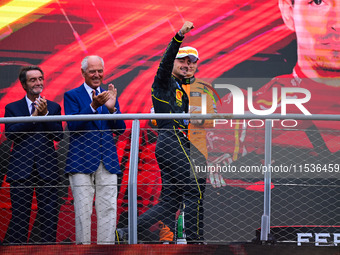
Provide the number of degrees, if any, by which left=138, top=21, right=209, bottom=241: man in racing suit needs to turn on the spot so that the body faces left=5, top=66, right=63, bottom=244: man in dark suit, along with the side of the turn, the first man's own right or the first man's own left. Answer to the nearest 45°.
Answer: approximately 135° to the first man's own right

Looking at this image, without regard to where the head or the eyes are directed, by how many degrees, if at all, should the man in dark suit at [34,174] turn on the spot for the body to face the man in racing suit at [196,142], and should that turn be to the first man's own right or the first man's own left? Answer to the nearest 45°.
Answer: approximately 90° to the first man's own left

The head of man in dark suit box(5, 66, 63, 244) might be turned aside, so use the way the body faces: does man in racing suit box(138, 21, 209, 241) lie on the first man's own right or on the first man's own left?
on the first man's own left

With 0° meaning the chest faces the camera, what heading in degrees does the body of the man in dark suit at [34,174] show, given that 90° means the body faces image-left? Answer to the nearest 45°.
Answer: approximately 0°

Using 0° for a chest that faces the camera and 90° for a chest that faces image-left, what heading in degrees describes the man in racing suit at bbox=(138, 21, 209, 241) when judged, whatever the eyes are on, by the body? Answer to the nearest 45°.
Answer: approximately 315°

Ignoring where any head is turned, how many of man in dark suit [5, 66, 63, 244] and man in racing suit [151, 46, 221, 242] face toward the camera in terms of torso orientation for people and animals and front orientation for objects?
2
